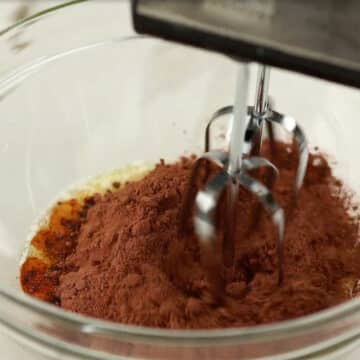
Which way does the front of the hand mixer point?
to the viewer's left
